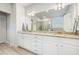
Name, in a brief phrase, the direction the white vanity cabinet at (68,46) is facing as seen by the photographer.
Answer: facing the viewer and to the left of the viewer

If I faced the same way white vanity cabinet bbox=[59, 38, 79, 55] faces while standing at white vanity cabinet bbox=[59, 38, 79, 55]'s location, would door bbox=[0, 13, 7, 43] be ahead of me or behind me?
ahead
